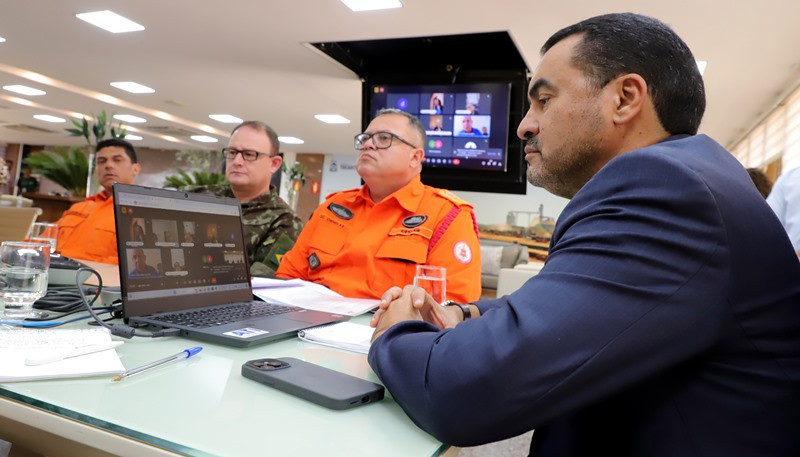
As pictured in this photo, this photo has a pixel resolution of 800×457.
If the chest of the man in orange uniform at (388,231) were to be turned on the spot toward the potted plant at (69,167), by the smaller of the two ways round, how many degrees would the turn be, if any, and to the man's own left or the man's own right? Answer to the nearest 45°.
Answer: approximately 90° to the man's own right

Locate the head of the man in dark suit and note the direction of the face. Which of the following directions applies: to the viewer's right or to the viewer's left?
to the viewer's left

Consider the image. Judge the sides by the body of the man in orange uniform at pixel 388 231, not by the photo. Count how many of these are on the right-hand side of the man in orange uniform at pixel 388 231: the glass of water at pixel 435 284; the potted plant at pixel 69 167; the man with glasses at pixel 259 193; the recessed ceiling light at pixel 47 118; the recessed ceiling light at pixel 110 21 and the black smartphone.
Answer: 4

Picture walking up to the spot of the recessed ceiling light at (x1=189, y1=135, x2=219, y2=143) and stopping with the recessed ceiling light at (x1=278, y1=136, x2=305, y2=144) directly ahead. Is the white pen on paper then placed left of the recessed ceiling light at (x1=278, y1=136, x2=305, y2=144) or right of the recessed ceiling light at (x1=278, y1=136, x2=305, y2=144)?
right

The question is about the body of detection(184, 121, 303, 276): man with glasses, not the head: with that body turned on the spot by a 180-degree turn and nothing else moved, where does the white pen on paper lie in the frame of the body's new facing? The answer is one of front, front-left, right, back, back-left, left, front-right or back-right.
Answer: back-right

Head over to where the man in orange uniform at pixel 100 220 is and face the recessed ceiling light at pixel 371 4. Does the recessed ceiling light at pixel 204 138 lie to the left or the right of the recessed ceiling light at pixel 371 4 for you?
left

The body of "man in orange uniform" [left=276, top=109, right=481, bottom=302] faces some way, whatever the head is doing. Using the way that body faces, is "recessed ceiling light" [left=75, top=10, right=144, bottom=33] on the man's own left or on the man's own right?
on the man's own right

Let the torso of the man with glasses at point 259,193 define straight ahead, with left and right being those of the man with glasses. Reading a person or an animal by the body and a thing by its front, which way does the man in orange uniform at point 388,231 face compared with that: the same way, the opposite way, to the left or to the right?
the same way

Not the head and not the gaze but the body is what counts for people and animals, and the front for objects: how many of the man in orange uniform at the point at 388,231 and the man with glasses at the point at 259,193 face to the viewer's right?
0

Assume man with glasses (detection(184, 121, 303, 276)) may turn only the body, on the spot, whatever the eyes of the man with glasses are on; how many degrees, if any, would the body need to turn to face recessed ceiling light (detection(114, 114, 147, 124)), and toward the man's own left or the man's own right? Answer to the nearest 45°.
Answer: approximately 135° to the man's own right

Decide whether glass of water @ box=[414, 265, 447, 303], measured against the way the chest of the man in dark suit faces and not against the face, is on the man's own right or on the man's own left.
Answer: on the man's own right

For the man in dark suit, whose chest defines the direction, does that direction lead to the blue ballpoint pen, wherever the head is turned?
yes

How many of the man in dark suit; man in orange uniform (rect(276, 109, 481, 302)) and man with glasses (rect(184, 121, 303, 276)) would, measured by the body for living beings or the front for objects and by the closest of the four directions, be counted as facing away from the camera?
0

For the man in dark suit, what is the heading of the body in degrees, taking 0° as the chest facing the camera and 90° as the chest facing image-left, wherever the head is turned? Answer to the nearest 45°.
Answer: approximately 90°

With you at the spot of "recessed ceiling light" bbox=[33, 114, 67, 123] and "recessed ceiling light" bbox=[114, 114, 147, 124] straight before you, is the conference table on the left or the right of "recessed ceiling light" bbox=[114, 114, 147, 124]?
right

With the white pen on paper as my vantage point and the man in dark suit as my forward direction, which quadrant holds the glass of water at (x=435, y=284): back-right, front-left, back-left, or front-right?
front-left

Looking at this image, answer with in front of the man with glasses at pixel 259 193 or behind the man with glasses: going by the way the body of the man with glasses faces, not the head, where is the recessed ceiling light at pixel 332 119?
behind

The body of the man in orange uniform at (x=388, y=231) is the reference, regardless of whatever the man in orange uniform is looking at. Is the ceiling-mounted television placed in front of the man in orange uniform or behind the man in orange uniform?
behind

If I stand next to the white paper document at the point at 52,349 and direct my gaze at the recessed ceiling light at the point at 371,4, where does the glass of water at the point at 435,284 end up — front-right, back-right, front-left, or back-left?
front-right

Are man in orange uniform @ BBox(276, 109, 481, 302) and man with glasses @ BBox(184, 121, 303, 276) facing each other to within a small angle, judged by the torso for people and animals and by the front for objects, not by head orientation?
no
